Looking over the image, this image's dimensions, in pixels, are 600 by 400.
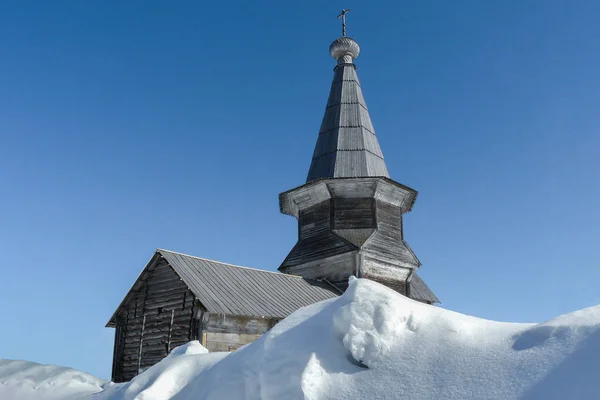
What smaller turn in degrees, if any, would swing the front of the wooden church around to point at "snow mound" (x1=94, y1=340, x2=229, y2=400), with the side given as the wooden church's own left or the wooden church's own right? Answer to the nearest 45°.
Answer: approximately 45° to the wooden church's own left

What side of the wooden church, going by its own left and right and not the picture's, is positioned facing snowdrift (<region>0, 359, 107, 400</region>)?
front

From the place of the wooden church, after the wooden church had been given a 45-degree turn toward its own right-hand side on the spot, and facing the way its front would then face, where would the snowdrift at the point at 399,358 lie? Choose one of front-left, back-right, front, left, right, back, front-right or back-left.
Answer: left

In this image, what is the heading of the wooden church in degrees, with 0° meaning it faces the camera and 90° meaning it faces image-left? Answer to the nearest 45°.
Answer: approximately 45°
